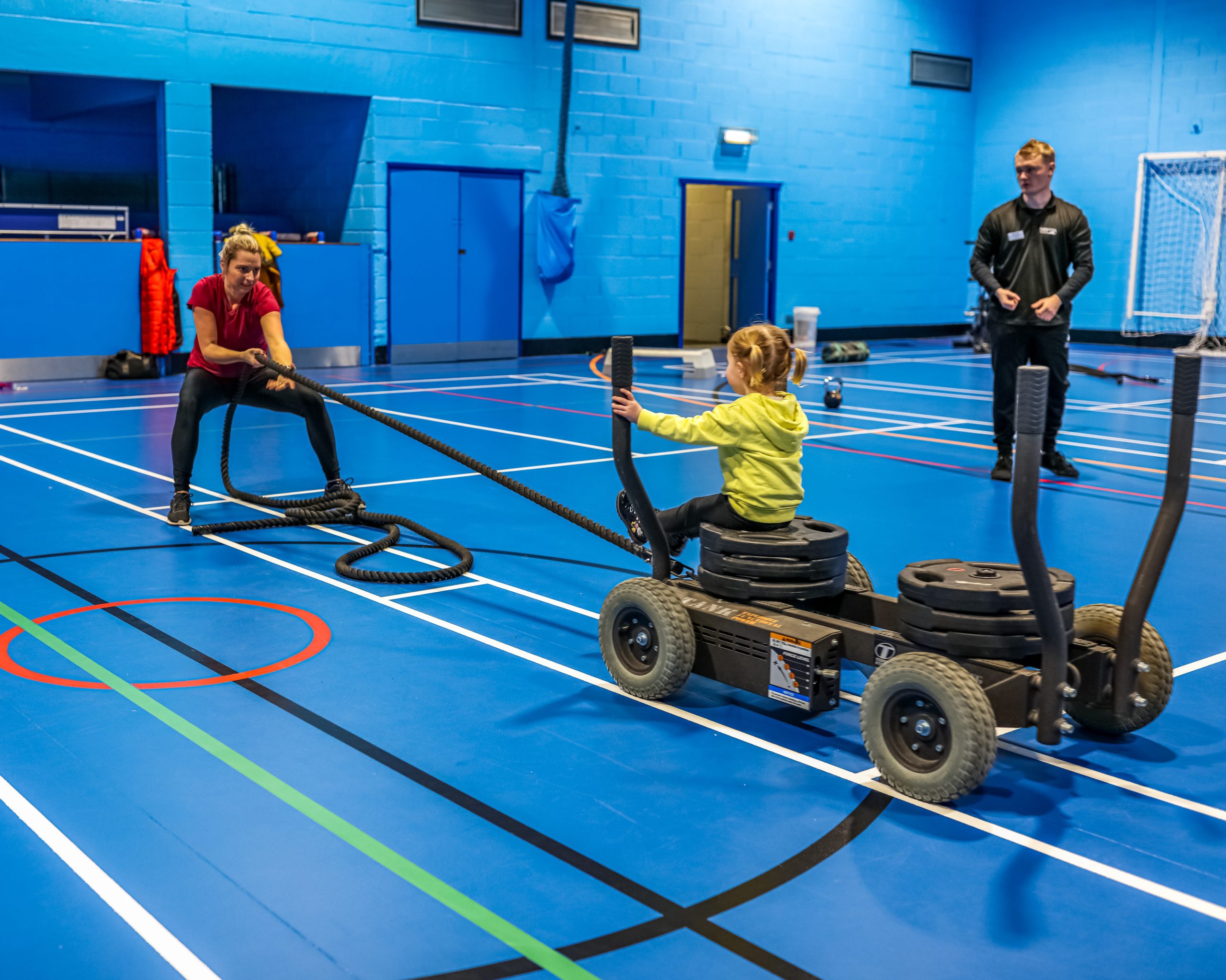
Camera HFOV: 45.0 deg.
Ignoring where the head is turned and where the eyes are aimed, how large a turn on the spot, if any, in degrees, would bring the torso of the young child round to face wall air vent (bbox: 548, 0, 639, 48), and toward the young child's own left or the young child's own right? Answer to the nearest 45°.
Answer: approximately 45° to the young child's own right

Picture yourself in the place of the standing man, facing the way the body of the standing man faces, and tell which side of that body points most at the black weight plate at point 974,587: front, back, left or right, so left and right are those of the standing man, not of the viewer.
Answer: front

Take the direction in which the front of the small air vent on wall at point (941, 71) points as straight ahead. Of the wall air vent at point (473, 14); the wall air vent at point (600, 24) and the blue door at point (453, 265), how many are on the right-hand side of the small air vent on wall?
3

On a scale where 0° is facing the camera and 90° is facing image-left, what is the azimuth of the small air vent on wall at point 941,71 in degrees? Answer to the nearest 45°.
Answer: approximately 315°

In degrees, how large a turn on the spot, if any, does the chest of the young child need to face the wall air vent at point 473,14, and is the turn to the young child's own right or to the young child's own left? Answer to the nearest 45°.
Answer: approximately 45° to the young child's own right

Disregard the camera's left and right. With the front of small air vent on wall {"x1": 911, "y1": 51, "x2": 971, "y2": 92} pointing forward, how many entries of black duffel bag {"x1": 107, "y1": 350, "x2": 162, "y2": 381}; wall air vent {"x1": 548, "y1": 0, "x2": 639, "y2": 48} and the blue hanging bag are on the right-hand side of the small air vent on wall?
3

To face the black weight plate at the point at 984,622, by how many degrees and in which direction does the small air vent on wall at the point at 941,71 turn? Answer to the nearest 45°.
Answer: approximately 45° to its right

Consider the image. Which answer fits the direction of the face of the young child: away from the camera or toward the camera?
away from the camera

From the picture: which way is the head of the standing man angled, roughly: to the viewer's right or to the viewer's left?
to the viewer's left

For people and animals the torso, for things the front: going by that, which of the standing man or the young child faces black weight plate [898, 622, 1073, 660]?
the standing man

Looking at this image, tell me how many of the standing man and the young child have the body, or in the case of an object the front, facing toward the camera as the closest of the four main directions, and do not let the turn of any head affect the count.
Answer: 1

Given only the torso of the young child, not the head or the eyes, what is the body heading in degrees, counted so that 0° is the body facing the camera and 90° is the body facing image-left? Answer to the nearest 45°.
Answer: approximately 135°

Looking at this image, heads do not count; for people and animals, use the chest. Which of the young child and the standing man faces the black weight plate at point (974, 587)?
the standing man

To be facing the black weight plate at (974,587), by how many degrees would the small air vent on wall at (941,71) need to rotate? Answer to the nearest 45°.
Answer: approximately 45° to its right

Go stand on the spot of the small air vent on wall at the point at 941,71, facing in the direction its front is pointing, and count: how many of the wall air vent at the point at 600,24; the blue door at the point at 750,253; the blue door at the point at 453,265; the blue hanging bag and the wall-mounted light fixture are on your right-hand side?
5
